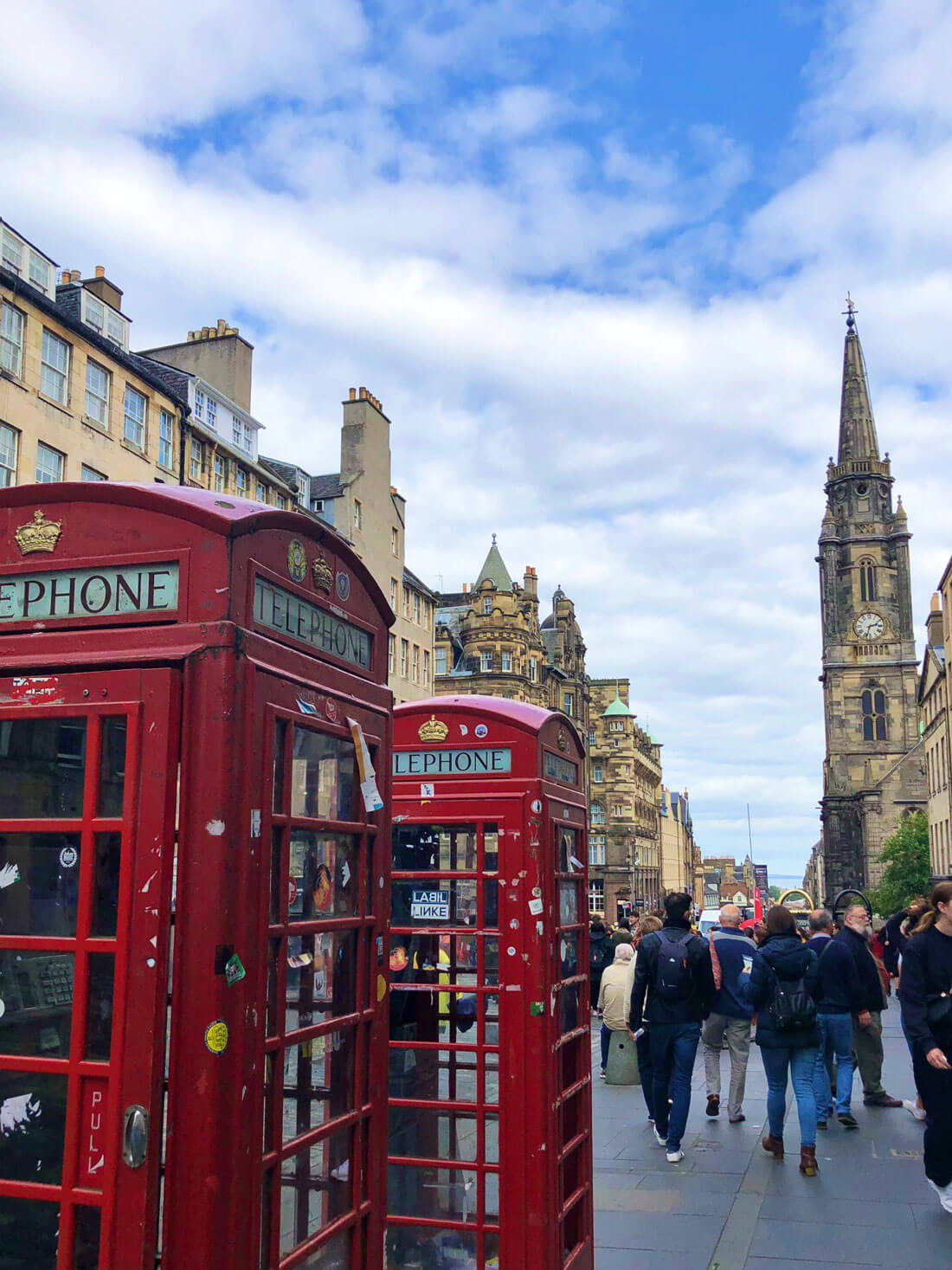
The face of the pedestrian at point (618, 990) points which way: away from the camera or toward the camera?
away from the camera

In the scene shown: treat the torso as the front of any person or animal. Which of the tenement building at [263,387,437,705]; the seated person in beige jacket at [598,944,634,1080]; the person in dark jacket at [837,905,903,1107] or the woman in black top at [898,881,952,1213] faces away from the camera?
the seated person in beige jacket at [598,944,634,1080]

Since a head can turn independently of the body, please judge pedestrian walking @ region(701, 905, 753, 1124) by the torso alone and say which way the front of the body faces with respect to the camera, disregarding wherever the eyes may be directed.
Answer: away from the camera

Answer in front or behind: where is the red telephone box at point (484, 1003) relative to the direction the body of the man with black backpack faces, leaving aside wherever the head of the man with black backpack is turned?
behind

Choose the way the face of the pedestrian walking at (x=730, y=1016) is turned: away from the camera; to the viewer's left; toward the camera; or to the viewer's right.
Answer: away from the camera

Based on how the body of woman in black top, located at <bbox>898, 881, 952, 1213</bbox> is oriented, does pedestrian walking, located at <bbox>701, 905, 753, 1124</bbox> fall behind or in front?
behind

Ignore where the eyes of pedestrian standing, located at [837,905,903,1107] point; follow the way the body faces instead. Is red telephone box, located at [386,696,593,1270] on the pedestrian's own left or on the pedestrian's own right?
on the pedestrian's own right

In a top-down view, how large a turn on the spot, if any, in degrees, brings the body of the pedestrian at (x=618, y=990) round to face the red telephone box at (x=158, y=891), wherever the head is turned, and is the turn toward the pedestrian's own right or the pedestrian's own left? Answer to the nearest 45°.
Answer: approximately 180°
